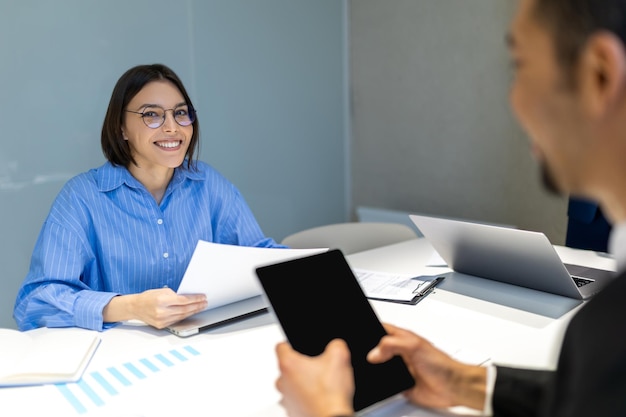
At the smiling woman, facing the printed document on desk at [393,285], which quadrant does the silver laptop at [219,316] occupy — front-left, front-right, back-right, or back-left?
front-right

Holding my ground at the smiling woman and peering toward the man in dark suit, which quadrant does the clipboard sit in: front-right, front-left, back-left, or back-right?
front-left

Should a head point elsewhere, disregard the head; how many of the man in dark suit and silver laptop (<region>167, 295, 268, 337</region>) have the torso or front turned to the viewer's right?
0

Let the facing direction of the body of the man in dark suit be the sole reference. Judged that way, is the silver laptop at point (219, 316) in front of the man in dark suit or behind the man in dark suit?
in front

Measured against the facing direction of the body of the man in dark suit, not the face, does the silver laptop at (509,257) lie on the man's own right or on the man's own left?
on the man's own right

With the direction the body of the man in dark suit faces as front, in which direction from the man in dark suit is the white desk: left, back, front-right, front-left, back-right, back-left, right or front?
front

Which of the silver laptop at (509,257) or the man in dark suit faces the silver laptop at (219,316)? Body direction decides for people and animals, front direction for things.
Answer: the man in dark suit

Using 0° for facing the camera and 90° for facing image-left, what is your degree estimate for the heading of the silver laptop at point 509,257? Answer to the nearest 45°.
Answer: approximately 225°

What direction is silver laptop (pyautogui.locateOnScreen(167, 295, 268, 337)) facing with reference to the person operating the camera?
facing away from the viewer and to the left of the viewer

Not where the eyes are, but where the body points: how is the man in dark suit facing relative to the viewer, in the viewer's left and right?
facing away from the viewer and to the left of the viewer

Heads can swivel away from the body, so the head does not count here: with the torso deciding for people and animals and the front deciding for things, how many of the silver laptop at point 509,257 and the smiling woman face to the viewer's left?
0

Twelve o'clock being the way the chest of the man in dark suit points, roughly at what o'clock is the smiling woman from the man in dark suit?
The smiling woman is roughly at 12 o'clock from the man in dark suit.

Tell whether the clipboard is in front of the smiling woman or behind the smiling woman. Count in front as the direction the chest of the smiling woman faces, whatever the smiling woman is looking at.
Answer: in front
